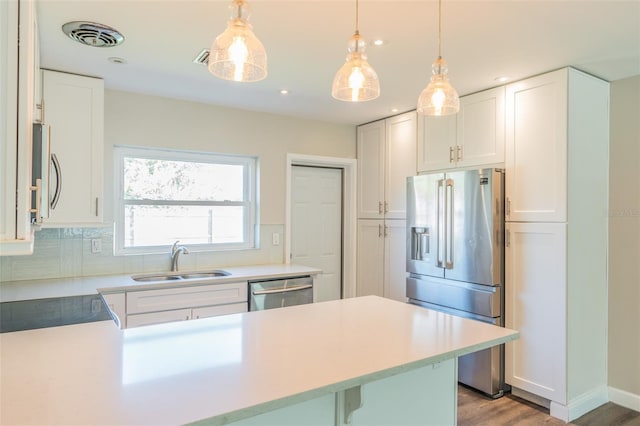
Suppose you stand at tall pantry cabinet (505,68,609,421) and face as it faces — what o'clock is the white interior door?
The white interior door is roughly at 2 o'clock from the tall pantry cabinet.

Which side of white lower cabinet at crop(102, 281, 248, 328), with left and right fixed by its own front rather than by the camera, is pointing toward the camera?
front

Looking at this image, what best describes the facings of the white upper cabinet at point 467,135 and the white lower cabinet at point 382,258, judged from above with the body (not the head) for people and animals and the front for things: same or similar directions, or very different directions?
same or similar directions

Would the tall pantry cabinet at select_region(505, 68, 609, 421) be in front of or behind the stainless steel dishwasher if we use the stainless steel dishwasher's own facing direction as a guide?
in front

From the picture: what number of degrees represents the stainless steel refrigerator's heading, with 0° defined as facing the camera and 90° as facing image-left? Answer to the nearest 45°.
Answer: approximately 45°

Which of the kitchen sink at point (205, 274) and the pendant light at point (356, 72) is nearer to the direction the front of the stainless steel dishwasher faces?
the pendant light

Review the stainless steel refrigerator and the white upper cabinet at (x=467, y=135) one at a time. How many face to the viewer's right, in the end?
0

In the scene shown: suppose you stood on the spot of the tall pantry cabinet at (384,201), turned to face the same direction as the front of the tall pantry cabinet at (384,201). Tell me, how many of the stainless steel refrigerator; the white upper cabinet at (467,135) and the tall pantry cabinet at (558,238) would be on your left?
3

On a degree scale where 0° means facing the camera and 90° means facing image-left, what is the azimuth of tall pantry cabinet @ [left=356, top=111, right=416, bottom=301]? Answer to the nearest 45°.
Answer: approximately 45°

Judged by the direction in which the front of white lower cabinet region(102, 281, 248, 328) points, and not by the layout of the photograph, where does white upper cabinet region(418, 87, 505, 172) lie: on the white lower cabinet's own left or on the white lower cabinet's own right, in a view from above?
on the white lower cabinet's own left
